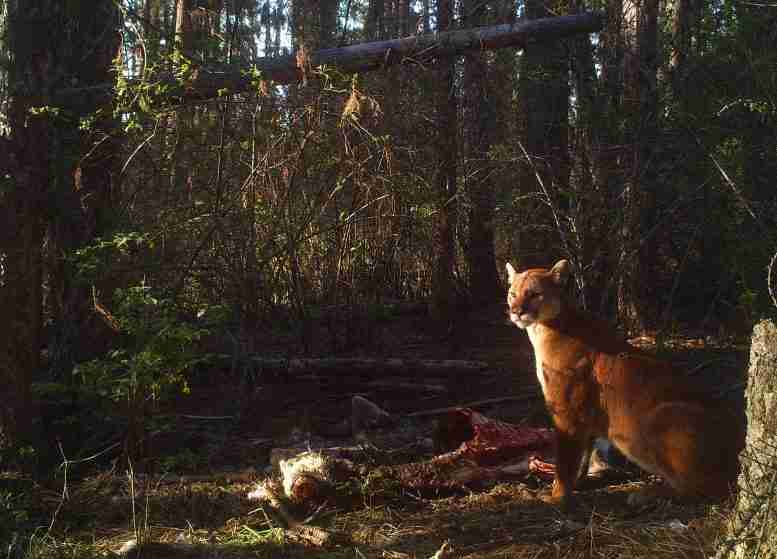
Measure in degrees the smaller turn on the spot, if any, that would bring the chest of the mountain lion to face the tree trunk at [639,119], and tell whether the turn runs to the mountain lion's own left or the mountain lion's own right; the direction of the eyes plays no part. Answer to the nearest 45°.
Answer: approximately 90° to the mountain lion's own right

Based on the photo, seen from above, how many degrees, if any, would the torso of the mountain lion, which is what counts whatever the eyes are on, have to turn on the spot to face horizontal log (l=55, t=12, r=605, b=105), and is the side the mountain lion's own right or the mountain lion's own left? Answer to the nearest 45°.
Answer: approximately 45° to the mountain lion's own right

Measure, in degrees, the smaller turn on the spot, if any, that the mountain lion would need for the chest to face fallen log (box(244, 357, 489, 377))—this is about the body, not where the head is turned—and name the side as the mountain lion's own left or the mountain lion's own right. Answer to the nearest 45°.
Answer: approximately 45° to the mountain lion's own right

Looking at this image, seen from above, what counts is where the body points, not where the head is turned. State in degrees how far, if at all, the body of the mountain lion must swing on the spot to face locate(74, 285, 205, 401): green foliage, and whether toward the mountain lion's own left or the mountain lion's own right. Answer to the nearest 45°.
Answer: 0° — it already faces it

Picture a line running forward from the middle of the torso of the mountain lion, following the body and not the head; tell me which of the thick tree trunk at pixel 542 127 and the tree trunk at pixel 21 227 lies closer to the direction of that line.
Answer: the tree trunk

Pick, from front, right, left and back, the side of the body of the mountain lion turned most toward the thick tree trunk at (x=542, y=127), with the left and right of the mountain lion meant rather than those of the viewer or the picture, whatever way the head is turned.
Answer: right

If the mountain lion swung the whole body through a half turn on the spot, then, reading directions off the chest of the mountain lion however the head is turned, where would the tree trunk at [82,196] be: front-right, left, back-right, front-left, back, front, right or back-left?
back

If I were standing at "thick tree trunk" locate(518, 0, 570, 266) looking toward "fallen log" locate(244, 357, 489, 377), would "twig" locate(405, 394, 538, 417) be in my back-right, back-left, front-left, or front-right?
front-left

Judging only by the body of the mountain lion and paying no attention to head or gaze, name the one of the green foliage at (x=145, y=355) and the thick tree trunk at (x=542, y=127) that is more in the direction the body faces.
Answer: the green foliage

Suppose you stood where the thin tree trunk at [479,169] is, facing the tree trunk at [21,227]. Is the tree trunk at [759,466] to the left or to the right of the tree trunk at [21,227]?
left

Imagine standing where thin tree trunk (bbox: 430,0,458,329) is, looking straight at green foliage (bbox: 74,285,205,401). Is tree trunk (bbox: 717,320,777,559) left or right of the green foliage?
left

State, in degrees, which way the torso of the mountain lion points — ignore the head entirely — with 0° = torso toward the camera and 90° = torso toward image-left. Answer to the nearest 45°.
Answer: approximately 90°

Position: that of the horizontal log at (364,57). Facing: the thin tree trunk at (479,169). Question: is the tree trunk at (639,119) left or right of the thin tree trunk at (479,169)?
right
